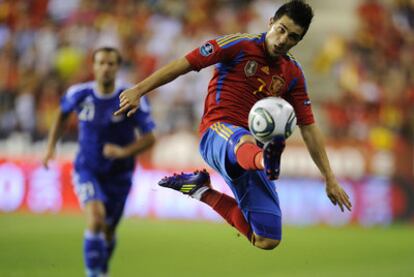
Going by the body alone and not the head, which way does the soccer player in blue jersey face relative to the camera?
toward the camera

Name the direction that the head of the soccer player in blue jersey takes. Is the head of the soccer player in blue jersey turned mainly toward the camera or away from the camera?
toward the camera

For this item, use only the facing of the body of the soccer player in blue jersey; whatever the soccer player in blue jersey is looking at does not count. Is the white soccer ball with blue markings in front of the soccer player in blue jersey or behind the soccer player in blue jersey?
in front
